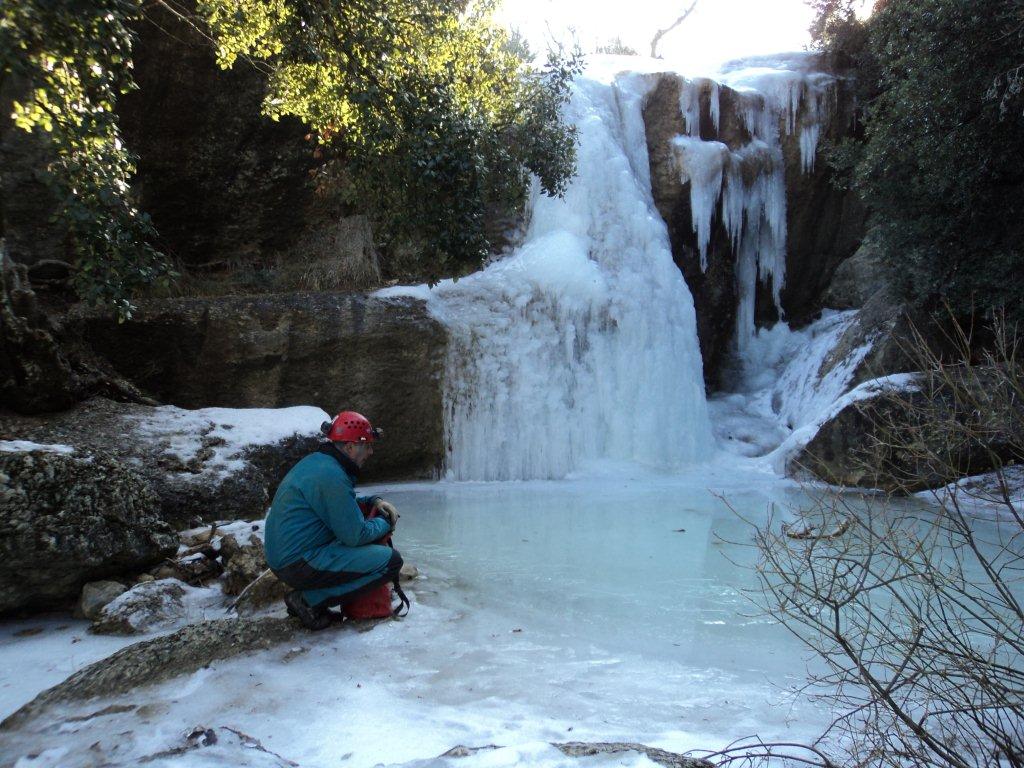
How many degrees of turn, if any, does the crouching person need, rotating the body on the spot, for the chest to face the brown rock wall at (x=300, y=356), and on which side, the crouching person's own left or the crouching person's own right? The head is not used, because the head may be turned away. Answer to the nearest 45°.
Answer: approximately 90° to the crouching person's own left

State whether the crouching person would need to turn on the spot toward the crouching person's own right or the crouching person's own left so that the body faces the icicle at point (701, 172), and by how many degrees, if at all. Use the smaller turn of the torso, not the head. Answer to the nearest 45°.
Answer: approximately 45° to the crouching person's own left

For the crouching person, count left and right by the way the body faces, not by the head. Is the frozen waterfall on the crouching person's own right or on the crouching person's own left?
on the crouching person's own left

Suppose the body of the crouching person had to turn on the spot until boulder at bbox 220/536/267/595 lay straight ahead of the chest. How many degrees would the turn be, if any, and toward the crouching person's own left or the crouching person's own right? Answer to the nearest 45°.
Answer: approximately 135° to the crouching person's own left

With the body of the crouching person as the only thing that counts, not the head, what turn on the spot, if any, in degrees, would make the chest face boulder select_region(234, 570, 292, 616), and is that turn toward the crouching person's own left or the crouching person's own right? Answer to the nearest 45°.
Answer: approximately 135° to the crouching person's own left

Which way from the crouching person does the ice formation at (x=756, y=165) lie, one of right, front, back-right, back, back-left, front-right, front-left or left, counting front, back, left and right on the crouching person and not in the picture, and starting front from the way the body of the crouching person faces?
front-left

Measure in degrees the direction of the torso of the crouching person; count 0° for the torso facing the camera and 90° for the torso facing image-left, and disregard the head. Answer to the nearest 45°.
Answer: approximately 270°

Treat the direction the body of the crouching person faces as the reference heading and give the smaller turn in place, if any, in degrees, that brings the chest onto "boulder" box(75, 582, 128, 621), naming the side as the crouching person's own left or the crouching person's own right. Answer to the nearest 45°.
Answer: approximately 135° to the crouching person's own left

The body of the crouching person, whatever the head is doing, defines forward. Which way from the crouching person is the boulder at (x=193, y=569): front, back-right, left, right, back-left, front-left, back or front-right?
back-left

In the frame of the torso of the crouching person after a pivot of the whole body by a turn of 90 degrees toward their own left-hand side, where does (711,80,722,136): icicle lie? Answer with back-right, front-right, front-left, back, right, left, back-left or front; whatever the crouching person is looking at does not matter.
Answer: front-right

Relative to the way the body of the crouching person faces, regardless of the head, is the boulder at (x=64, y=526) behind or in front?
behind

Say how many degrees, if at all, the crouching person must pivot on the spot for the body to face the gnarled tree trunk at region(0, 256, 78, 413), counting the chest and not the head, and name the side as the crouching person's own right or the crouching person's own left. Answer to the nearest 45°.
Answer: approximately 135° to the crouching person's own left

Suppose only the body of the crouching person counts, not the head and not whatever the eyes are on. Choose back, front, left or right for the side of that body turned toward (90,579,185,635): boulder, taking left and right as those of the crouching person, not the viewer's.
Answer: back

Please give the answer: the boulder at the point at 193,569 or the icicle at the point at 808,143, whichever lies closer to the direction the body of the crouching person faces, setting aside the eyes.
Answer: the icicle

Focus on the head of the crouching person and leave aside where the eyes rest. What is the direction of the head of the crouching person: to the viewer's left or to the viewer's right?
to the viewer's right
